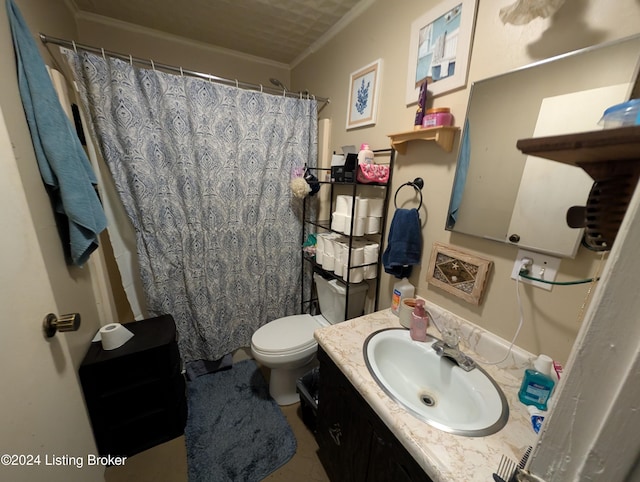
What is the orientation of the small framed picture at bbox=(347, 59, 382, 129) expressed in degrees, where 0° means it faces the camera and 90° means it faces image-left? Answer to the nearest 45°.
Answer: approximately 45°

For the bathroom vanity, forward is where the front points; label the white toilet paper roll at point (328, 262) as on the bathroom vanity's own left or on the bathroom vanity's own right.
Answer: on the bathroom vanity's own right

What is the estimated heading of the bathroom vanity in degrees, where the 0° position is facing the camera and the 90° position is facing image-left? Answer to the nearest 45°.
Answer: approximately 45°

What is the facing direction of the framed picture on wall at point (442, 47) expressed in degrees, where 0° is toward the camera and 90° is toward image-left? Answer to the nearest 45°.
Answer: approximately 45°
